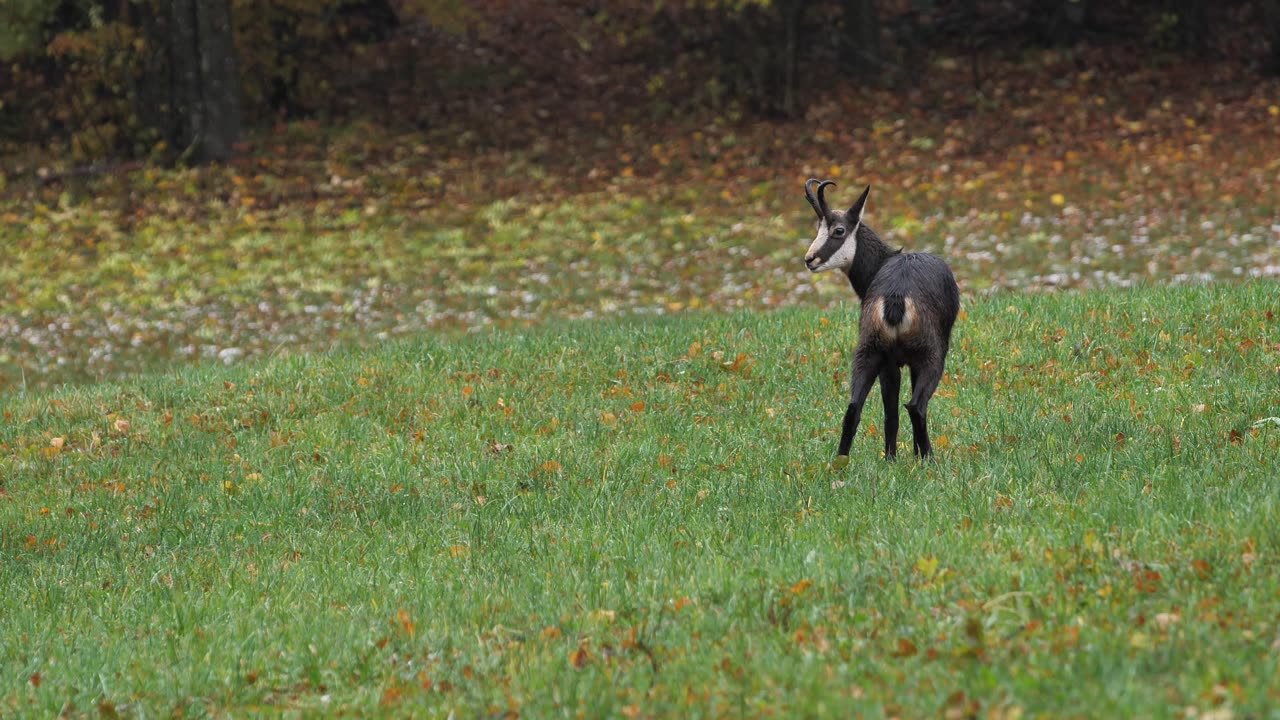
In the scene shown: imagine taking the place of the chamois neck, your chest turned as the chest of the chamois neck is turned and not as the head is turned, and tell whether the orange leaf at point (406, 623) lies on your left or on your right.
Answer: on your left

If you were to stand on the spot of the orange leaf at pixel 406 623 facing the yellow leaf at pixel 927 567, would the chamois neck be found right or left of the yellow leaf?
left

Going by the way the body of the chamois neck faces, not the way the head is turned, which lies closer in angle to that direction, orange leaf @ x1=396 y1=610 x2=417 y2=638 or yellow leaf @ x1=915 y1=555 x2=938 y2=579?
the orange leaf

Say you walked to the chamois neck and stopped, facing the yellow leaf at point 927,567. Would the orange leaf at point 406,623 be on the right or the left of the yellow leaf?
right
